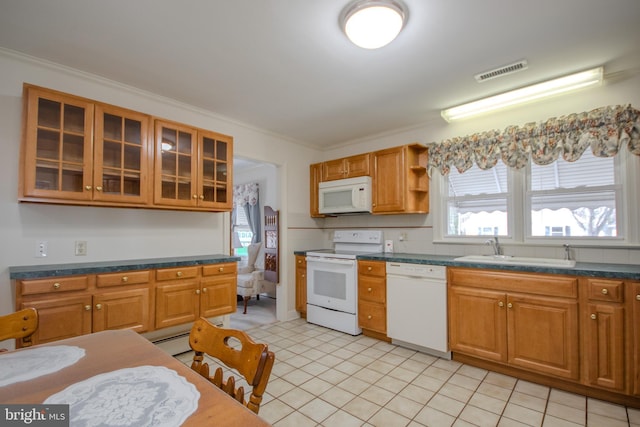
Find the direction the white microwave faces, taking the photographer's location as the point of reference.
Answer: facing the viewer and to the left of the viewer

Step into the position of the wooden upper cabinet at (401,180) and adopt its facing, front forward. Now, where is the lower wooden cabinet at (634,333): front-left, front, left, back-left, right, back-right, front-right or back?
left

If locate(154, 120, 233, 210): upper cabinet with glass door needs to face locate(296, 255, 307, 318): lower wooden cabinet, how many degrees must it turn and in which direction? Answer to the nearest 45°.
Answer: approximately 90° to its left

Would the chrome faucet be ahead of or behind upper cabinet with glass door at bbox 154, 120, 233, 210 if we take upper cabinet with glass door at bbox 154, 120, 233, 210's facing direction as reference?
ahead

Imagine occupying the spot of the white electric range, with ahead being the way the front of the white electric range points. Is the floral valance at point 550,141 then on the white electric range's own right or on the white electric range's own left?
on the white electric range's own left

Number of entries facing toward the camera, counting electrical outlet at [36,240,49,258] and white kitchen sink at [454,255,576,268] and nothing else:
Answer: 2

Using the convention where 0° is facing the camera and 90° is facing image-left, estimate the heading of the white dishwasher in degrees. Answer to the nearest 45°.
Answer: approximately 45°

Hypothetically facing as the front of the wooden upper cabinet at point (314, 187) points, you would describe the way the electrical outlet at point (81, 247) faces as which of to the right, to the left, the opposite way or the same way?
to the left

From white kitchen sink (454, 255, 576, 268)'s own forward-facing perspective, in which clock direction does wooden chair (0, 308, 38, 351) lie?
The wooden chair is roughly at 1 o'clock from the white kitchen sink.

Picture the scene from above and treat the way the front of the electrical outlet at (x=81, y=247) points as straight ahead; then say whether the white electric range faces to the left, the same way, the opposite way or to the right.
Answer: to the right

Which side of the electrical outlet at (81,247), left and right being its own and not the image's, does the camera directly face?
front

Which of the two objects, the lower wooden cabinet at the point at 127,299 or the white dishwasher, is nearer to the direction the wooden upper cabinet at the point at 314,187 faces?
the lower wooden cabinet

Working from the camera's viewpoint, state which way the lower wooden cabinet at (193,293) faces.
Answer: facing the viewer and to the right of the viewer

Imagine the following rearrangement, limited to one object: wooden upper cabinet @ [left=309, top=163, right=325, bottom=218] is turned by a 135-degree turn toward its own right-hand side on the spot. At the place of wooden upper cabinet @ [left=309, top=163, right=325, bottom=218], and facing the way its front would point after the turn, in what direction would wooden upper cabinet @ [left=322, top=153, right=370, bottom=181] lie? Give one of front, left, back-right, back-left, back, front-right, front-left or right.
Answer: back-right
